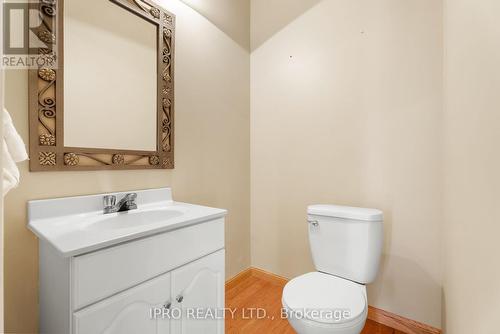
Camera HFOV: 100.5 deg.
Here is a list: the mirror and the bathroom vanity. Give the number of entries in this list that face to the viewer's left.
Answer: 0

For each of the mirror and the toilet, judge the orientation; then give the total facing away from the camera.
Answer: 0

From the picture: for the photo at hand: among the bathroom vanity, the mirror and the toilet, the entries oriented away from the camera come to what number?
0

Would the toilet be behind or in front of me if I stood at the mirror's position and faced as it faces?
in front

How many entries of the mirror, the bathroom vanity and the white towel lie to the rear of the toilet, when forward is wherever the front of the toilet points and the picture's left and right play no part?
0

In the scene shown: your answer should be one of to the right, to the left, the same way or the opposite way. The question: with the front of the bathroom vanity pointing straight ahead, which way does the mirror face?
the same way

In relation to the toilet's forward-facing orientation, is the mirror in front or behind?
in front

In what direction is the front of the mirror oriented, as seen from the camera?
facing the viewer and to the right of the viewer

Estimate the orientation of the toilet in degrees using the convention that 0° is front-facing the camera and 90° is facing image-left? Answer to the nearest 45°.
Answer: approximately 45°

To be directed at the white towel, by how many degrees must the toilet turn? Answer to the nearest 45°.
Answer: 0° — it already faces it
